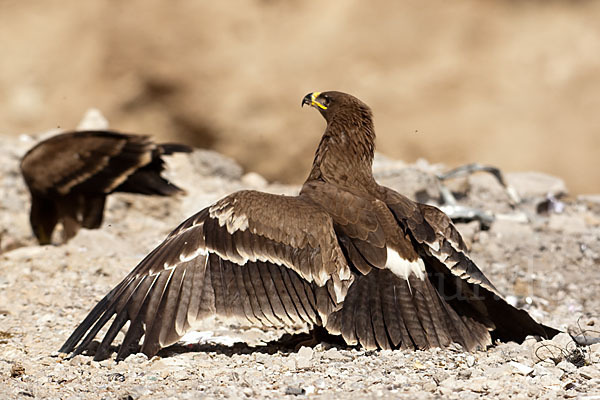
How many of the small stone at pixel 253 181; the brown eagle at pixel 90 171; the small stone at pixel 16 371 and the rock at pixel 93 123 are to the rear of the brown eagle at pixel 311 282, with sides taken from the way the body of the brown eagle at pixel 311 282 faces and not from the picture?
0

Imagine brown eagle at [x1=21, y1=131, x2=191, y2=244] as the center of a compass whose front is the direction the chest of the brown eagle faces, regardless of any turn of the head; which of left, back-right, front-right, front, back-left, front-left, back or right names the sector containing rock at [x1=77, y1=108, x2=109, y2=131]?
right

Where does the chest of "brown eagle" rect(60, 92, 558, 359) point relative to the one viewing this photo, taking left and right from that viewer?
facing away from the viewer and to the left of the viewer

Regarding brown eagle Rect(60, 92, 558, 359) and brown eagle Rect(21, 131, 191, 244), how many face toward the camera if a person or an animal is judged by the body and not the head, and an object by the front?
0

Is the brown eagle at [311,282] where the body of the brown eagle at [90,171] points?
no

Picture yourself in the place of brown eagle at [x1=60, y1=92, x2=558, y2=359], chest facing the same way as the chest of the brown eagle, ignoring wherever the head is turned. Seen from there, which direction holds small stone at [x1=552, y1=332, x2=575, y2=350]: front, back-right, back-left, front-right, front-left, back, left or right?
back-right

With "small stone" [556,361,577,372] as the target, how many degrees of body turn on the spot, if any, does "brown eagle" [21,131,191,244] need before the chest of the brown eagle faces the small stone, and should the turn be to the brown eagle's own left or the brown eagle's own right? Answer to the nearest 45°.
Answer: approximately 135° to the brown eagle's own left

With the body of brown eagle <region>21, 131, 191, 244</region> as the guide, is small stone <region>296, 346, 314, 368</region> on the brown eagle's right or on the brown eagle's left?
on the brown eagle's left

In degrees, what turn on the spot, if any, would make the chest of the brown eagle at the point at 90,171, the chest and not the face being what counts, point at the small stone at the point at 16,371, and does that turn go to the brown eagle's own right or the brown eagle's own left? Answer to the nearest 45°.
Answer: approximately 90° to the brown eagle's own left

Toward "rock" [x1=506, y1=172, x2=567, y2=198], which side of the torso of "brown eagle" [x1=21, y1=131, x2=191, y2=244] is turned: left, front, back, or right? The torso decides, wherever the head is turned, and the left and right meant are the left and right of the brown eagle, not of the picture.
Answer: back

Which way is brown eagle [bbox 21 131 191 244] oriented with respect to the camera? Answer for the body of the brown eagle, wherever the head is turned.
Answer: to the viewer's left

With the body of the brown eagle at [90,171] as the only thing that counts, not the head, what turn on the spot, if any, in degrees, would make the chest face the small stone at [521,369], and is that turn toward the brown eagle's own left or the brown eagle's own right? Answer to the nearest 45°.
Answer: approximately 135° to the brown eagle's own left

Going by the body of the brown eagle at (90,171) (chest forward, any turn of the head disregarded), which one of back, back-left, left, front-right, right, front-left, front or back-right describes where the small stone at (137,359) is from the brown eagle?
left
